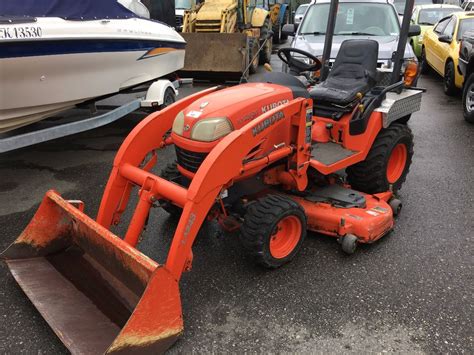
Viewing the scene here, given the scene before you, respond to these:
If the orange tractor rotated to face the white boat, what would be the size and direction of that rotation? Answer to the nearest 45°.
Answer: approximately 90° to its right

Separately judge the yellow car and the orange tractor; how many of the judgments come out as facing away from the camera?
0

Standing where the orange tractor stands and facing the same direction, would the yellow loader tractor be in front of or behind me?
behind

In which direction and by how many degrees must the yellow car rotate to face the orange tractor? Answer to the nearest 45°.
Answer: approximately 45° to its right

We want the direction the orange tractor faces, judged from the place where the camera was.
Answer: facing the viewer and to the left of the viewer

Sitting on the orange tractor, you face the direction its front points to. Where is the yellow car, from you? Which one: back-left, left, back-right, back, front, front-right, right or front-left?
back
